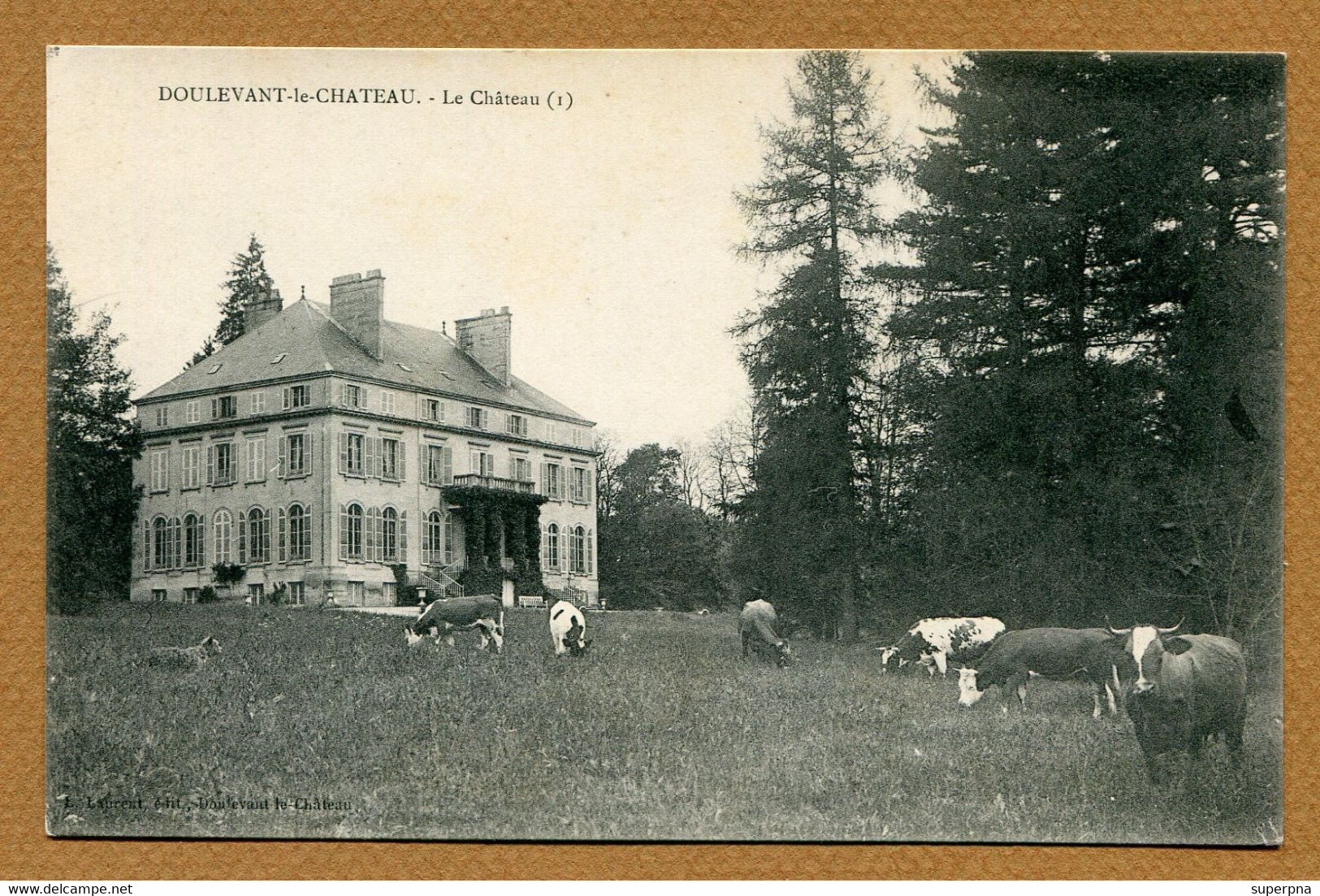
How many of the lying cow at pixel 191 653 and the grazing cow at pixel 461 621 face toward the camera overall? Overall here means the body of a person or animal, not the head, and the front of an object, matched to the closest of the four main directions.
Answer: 0

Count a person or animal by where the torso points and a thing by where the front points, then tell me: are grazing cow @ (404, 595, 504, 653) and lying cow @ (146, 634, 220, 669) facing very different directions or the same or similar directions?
very different directions

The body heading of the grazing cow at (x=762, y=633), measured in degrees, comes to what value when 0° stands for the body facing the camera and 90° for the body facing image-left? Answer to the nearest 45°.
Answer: approximately 315°

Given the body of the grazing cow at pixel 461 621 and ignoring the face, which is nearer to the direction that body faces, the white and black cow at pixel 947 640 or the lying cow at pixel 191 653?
the lying cow

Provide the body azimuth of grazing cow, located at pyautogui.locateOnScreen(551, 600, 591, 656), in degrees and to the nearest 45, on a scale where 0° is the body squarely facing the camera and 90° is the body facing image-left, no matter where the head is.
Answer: approximately 315°

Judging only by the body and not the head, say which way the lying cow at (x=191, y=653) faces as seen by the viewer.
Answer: to the viewer's right

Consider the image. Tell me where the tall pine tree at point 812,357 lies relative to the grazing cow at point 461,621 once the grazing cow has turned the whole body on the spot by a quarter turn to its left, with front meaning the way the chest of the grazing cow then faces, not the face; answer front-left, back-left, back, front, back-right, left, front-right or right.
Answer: left

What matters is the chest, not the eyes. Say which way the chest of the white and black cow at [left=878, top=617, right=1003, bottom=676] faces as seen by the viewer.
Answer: to the viewer's left

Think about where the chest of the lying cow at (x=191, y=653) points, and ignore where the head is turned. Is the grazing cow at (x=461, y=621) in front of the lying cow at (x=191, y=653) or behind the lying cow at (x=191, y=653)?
in front

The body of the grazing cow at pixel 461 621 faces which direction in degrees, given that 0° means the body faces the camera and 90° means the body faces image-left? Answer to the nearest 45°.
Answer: approximately 90°

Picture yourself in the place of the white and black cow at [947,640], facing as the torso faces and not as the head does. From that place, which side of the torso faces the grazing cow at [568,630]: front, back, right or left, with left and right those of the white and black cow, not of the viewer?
front
